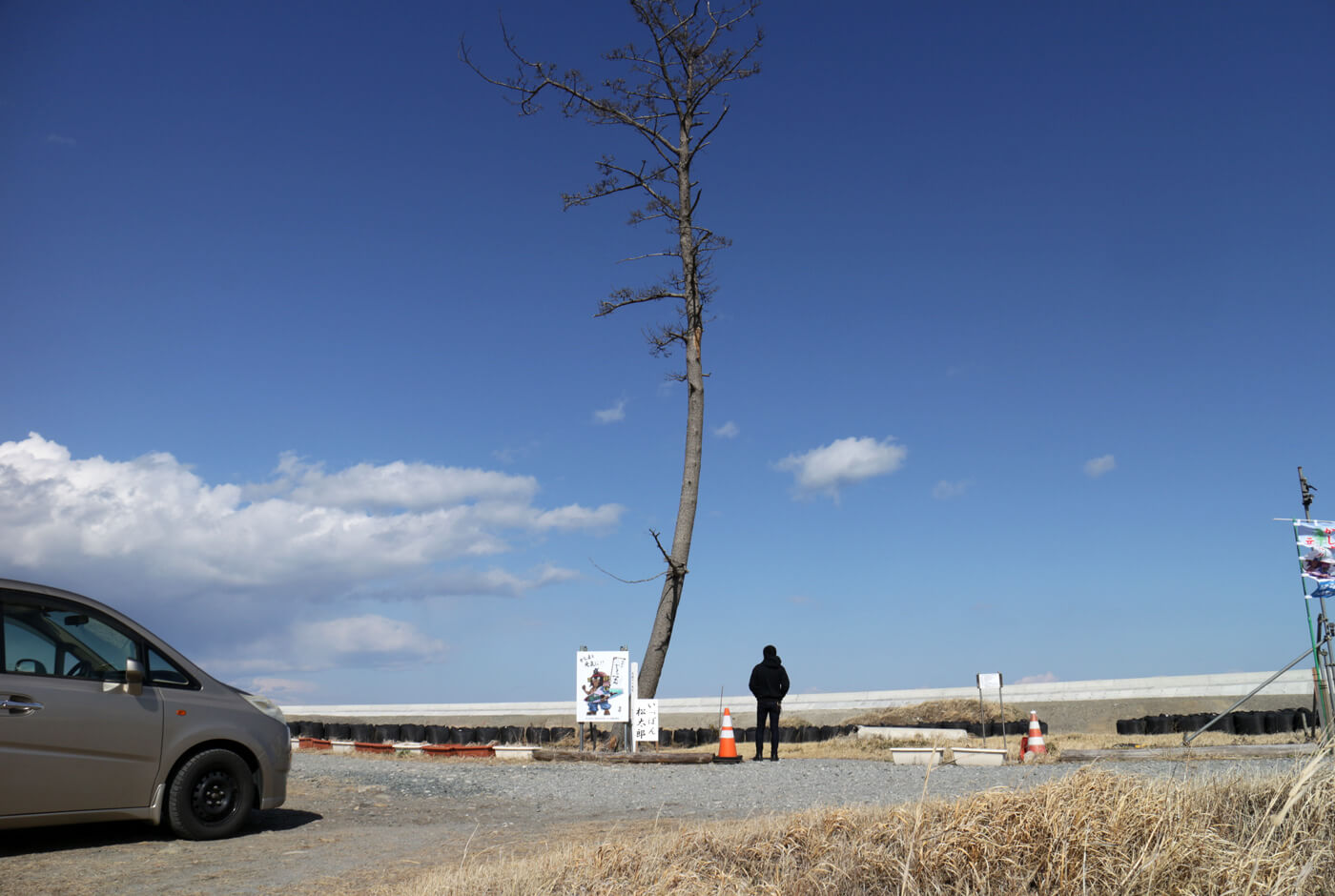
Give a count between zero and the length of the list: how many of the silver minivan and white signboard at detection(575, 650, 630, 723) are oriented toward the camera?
1

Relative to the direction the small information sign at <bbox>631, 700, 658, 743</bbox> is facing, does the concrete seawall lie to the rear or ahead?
to the rear

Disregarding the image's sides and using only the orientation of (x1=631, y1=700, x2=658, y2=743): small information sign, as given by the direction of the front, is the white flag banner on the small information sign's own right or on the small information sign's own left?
on the small information sign's own left

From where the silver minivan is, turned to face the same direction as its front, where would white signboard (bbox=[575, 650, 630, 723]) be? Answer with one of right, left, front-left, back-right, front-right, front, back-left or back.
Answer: front-left

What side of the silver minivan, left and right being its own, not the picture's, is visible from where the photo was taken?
right

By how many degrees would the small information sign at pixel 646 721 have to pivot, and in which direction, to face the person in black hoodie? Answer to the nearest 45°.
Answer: approximately 45° to its left

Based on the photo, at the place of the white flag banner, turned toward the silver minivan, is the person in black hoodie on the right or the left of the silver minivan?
right

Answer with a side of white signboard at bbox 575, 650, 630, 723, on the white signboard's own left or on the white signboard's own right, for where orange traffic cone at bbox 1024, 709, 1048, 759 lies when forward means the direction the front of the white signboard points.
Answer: on the white signboard's own left

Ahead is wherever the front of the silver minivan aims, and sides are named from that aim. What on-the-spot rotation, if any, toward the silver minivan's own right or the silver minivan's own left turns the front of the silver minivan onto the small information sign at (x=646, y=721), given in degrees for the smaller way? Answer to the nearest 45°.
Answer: approximately 45° to the silver minivan's own left

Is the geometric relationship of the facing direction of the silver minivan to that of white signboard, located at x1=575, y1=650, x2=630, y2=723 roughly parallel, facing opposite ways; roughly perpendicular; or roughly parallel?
roughly perpendicular

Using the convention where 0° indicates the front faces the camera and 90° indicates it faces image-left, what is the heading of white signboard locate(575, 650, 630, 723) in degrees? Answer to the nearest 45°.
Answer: approximately 0°
